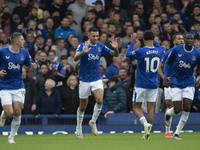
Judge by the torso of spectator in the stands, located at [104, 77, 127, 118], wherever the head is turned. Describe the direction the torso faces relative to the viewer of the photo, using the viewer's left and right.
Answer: facing the viewer and to the left of the viewer

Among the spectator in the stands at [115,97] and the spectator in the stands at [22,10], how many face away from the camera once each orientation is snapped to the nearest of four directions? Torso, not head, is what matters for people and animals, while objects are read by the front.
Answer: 0

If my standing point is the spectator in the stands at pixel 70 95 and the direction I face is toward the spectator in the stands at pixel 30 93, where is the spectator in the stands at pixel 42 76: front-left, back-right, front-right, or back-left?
front-right

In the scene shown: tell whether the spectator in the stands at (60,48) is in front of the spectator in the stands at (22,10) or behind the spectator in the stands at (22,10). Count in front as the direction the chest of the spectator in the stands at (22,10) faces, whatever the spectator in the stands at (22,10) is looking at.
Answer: in front

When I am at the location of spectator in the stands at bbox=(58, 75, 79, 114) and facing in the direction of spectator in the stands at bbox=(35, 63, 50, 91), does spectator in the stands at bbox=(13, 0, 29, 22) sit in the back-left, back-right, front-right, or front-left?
front-right

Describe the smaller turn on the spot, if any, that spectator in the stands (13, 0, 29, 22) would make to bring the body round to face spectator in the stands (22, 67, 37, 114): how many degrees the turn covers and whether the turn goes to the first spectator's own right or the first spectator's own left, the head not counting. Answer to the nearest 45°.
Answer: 0° — they already face them

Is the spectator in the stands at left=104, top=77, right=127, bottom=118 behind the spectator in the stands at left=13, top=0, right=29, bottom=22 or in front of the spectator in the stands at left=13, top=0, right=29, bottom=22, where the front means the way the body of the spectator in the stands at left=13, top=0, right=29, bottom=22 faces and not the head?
in front

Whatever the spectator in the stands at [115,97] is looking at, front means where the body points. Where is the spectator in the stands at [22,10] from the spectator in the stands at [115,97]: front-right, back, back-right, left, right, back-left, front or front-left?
right

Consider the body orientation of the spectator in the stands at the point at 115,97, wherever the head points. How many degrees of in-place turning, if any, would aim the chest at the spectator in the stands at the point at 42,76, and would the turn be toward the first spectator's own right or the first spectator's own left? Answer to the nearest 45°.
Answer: approximately 45° to the first spectator's own right

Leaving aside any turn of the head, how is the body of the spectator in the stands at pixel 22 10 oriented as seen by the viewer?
toward the camera

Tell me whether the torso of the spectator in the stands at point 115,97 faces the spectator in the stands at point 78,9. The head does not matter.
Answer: no

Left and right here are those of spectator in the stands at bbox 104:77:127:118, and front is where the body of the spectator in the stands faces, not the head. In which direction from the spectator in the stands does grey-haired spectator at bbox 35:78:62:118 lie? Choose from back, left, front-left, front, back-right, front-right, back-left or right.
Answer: front-right
